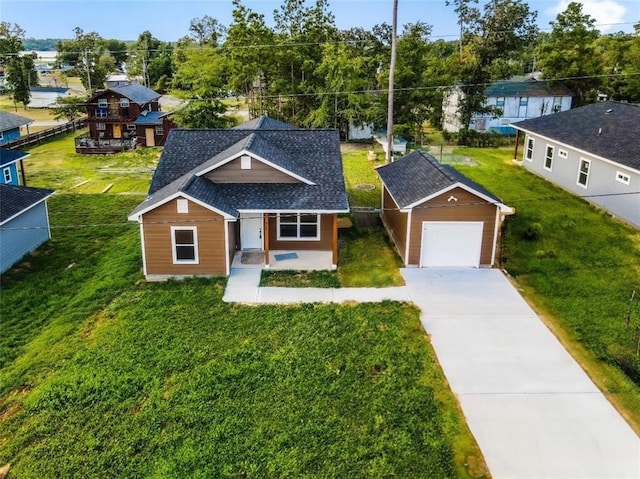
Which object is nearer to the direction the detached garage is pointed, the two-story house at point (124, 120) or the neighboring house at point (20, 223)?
the neighboring house

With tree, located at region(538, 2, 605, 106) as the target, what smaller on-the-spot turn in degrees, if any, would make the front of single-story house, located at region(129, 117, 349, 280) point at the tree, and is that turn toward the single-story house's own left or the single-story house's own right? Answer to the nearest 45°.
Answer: approximately 135° to the single-story house's own left

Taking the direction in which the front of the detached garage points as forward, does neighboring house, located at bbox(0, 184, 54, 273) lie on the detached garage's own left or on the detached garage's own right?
on the detached garage's own right

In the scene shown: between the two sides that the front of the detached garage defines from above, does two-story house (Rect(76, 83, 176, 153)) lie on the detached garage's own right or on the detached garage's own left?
on the detached garage's own right

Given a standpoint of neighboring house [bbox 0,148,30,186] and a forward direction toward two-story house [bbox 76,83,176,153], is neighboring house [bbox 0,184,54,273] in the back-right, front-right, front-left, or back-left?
back-right

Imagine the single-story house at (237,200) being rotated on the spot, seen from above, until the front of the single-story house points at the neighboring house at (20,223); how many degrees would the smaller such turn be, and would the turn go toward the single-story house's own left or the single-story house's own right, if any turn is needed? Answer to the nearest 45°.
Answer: approximately 90° to the single-story house's own right

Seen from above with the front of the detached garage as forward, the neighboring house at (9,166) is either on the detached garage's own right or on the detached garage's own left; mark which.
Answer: on the detached garage's own right

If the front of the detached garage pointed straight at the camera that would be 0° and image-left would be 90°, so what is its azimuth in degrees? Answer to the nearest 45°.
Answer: approximately 0°

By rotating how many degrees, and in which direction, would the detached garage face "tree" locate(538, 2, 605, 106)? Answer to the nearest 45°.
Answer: approximately 180°

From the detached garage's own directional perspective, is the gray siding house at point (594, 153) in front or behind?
behind

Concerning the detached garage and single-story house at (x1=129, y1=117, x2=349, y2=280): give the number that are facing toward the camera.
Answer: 2

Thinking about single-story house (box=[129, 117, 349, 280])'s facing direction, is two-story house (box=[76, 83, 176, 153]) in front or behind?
behind

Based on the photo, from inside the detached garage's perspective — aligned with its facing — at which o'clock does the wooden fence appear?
The wooden fence is roughly at 4 o'clock from the detached garage.
